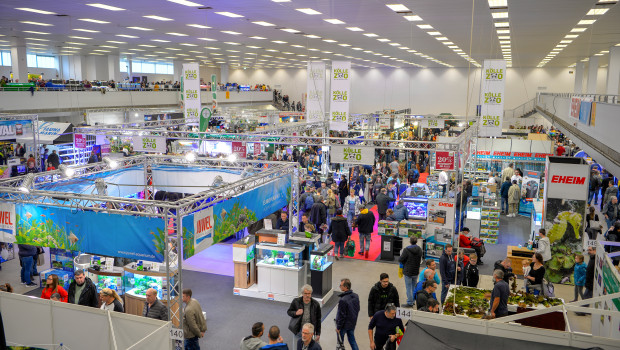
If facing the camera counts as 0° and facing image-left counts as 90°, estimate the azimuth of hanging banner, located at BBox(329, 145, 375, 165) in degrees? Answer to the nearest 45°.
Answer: approximately 0°

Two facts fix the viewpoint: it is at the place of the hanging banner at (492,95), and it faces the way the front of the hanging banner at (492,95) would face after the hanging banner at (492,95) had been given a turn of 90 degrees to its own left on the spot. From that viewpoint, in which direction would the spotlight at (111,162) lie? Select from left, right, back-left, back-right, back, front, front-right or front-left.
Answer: back-right

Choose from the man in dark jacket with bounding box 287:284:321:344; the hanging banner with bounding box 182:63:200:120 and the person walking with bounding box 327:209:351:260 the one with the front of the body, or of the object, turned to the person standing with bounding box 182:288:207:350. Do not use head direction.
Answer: the hanging banner

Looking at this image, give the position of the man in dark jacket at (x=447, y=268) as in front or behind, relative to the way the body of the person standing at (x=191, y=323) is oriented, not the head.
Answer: behind

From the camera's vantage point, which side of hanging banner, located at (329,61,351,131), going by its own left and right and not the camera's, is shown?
front

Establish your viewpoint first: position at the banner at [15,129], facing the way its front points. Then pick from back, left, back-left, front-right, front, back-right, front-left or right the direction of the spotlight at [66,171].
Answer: front

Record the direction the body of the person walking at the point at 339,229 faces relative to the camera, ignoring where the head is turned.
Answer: away from the camera

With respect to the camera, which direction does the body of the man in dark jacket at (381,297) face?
toward the camera

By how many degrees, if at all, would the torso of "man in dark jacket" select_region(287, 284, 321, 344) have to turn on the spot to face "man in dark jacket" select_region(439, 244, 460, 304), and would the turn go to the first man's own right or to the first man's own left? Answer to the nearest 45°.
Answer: approximately 135° to the first man's own left

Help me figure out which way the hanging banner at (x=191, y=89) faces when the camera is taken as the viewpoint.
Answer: facing the viewer

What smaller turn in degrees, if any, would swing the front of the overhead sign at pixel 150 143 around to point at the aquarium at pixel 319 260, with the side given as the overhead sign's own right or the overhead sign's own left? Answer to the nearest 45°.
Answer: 0° — it already faces it

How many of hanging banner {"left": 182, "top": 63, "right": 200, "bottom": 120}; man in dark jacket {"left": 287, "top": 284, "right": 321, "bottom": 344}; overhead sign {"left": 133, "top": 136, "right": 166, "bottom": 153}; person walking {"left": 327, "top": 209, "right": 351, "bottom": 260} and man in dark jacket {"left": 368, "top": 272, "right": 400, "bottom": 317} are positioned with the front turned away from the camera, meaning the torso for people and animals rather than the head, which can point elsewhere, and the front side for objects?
1

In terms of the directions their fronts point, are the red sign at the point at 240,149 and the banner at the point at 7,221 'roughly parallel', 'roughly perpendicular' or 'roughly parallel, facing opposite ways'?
roughly parallel

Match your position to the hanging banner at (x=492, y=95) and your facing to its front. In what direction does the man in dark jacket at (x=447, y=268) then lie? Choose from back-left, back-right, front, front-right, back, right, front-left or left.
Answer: front

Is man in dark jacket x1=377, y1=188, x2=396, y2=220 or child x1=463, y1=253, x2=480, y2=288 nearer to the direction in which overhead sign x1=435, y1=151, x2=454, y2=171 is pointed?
the child
